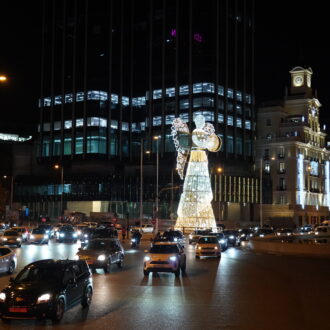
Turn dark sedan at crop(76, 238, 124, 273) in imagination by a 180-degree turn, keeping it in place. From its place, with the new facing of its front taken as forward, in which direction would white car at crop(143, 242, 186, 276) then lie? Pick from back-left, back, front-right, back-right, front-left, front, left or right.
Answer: right

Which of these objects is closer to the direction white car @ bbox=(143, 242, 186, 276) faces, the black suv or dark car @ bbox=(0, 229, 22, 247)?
the black suv

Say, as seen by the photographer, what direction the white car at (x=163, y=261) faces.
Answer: facing the viewer

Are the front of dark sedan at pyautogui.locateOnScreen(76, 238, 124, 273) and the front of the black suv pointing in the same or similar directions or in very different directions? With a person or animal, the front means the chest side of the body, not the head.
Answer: same or similar directions

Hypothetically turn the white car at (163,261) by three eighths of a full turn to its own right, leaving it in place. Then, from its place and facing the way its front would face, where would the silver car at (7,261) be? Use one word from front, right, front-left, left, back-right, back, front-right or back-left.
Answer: front-left

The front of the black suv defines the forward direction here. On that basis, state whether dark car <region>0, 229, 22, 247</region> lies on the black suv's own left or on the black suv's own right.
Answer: on the black suv's own right

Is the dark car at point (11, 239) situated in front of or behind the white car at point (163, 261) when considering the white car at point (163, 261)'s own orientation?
behind

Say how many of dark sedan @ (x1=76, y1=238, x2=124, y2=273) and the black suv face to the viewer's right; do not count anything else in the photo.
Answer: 0

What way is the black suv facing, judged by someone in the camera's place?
facing the viewer and to the left of the viewer

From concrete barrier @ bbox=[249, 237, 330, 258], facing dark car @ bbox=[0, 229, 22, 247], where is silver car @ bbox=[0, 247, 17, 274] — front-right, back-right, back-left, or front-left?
front-left

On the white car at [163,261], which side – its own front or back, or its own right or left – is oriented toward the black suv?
front

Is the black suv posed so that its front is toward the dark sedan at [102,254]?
no

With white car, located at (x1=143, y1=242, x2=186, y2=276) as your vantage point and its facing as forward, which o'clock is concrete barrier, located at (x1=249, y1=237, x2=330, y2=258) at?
The concrete barrier is roughly at 7 o'clock from the white car.
